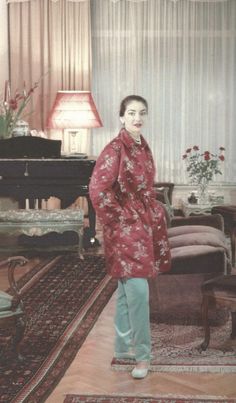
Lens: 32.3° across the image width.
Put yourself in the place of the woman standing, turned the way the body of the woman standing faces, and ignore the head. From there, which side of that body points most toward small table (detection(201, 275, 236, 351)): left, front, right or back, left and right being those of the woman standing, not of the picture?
left

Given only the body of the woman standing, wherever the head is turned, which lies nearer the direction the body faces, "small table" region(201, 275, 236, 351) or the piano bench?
the small table

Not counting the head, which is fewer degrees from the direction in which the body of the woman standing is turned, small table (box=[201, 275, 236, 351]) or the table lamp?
the small table

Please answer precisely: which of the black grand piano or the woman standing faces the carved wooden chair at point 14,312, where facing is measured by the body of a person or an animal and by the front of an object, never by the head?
the black grand piano

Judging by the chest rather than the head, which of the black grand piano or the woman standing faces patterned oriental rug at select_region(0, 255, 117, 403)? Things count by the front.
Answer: the black grand piano

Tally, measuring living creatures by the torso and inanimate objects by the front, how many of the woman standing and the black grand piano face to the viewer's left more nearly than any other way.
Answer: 0

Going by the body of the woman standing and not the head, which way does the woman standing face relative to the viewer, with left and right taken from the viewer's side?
facing the viewer and to the right of the viewer

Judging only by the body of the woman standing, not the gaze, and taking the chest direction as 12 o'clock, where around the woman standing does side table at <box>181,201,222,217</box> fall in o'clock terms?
The side table is roughly at 8 o'clock from the woman standing.

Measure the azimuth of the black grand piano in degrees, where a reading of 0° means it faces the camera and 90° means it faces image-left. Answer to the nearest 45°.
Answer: approximately 0°

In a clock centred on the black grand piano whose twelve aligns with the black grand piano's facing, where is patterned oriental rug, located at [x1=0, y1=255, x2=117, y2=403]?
The patterned oriental rug is roughly at 12 o'clock from the black grand piano.

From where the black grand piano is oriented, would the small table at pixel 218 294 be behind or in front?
in front
